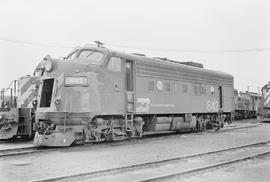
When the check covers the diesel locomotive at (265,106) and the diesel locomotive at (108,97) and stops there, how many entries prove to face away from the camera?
0

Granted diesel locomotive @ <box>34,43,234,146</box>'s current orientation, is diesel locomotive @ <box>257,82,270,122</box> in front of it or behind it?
behind

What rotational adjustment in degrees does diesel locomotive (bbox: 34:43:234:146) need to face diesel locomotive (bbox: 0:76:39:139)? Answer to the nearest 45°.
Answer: approximately 45° to its right

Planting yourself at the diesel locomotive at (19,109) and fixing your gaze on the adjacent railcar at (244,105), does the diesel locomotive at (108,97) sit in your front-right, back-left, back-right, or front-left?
front-right

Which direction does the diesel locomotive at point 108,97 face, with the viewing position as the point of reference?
facing the viewer and to the left of the viewer

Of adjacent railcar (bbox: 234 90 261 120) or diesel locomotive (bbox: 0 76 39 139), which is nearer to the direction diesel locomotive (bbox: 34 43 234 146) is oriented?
the diesel locomotive

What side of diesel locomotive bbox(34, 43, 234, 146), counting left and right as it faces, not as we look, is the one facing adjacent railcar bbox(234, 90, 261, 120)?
back
